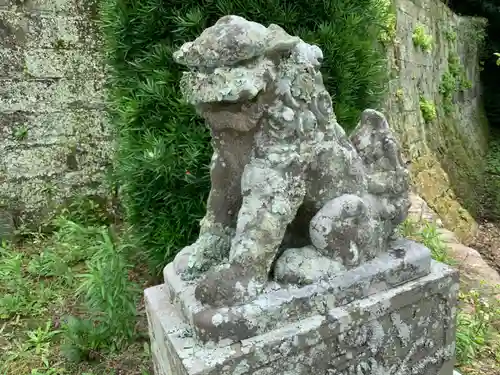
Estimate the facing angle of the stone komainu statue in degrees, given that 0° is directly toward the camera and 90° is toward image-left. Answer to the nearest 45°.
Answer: approximately 45°

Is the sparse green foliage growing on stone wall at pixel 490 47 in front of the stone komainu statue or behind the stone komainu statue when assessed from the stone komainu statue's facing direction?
behind

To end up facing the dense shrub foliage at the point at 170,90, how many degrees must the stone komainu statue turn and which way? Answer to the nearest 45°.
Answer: approximately 90° to its right
